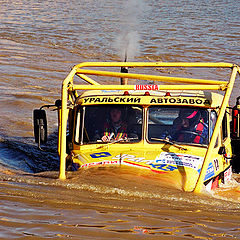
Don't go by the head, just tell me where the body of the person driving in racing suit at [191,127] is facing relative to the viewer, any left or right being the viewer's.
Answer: facing the viewer and to the left of the viewer

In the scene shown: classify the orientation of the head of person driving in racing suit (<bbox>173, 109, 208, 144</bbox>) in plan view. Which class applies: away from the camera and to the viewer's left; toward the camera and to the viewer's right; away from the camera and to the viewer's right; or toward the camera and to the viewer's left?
toward the camera and to the viewer's left

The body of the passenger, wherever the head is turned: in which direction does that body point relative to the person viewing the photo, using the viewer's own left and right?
facing the viewer

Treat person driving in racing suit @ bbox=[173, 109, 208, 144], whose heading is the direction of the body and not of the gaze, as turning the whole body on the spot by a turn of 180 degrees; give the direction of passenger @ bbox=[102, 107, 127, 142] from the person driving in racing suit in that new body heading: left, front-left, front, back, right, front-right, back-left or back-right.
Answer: back-left
